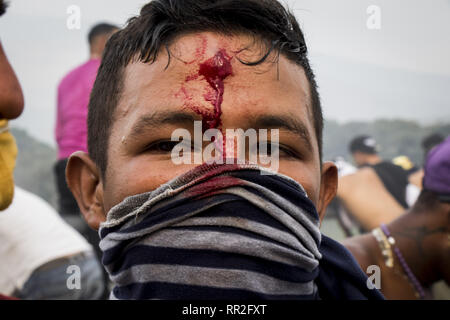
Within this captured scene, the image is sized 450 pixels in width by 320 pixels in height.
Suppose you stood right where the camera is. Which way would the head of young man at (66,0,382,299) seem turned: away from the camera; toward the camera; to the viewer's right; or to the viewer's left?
toward the camera

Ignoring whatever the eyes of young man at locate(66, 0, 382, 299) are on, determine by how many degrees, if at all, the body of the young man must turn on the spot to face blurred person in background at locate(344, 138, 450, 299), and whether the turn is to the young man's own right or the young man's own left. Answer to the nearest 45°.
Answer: approximately 135° to the young man's own left

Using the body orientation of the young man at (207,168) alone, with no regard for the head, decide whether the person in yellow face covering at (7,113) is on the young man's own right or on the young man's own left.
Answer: on the young man's own right

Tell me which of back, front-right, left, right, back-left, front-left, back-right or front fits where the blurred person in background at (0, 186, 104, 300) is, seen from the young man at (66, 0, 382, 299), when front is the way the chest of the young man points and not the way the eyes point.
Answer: back-right

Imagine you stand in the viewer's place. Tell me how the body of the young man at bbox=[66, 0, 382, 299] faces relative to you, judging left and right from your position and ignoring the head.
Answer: facing the viewer

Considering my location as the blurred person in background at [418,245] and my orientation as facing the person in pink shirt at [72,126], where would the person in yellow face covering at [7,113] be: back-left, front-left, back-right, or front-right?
front-left
